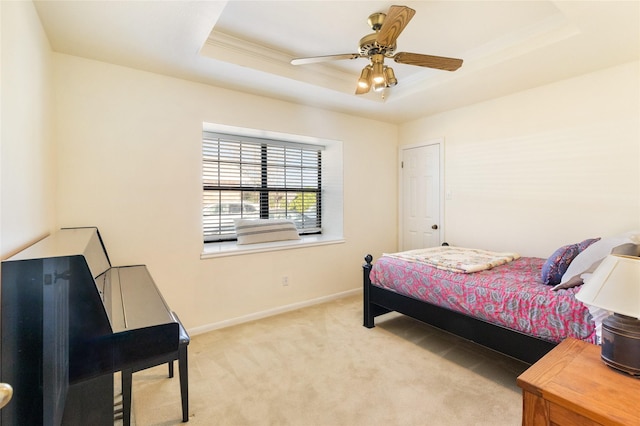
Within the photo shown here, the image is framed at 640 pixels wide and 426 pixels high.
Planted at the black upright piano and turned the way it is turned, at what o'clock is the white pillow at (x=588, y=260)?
The white pillow is roughly at 1 o'clock from the black upright piano.

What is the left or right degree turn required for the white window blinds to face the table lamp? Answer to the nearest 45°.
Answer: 0° — it already faces it

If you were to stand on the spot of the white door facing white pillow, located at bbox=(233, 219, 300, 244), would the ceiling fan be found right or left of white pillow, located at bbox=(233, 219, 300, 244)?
left

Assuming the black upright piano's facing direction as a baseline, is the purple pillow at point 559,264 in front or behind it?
in front

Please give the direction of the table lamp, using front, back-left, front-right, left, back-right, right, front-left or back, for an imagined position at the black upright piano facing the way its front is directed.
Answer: front-right

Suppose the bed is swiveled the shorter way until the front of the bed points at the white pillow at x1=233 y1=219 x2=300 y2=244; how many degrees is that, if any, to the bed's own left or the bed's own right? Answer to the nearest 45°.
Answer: approximately 45° to the bed's own left

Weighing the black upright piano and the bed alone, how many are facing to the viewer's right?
1

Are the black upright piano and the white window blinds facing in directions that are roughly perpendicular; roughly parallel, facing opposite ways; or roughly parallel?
roughly perpendicular

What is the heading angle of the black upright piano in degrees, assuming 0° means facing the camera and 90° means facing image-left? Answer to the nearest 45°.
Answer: approximately 270°

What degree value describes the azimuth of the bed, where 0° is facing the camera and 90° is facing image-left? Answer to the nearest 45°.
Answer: approximately 135°

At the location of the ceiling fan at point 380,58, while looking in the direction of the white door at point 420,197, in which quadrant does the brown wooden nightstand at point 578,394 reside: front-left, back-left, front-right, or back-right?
back-right

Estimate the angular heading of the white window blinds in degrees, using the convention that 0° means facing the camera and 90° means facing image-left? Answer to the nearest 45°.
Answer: approximately 315°
